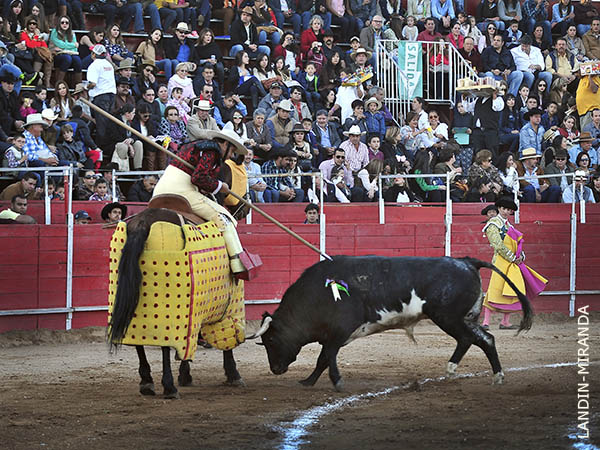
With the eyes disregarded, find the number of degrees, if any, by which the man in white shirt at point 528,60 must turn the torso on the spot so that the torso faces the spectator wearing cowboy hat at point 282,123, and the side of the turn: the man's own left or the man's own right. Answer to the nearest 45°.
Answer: approximately 45° to the man's own right

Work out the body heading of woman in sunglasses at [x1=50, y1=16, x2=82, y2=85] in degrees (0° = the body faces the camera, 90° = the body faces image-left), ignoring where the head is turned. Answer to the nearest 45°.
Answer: approximately 0°

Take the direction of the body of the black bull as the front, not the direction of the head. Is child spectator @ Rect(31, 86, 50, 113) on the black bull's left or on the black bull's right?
on the black bull's right

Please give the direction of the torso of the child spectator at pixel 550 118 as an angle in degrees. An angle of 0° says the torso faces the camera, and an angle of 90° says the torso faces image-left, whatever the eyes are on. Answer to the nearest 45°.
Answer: approximately 0°

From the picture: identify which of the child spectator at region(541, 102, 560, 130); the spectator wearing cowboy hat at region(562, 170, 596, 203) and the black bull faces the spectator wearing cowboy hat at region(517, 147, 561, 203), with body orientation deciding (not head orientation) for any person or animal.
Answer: the child spectator

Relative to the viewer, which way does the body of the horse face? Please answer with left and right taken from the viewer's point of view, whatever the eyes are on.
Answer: facing away from the viewer and to the right of the viewer

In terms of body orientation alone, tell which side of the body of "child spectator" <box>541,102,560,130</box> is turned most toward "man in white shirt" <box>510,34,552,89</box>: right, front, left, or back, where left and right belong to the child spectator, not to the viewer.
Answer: back

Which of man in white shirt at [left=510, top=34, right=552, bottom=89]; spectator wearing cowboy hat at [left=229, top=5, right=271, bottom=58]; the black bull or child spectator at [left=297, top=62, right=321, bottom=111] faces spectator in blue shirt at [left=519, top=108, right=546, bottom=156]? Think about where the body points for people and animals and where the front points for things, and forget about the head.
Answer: the man in white shirt

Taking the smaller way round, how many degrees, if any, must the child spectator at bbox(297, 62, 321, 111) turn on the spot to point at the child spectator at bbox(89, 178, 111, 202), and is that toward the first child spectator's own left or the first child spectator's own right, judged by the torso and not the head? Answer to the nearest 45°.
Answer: approximately 45° to the first child spectator's own right

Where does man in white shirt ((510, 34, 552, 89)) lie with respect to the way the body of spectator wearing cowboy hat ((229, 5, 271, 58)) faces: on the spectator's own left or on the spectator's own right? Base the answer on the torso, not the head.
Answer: on the spectator's own left

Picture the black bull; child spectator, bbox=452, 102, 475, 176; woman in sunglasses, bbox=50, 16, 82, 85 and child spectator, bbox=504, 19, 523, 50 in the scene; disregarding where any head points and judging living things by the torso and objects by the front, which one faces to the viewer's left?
the black bull

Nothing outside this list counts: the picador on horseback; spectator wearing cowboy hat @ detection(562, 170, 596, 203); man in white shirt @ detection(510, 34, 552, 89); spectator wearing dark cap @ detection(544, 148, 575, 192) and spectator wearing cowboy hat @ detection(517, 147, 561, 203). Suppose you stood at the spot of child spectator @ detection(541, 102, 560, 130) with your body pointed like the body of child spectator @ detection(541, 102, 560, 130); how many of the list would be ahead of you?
4

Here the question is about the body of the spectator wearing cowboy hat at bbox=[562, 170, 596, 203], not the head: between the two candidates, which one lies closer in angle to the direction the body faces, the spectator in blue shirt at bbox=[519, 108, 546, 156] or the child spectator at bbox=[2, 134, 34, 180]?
the child spectator
